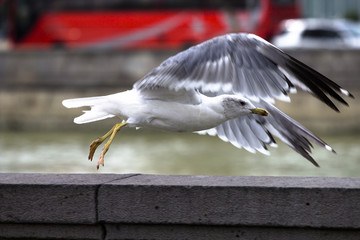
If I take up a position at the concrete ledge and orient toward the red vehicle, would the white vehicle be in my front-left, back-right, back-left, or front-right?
front-right

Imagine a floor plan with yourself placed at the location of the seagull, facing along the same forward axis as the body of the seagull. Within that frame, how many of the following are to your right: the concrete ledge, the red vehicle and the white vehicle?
1

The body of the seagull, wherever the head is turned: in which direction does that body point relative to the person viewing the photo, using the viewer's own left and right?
facing to the right of the viewer

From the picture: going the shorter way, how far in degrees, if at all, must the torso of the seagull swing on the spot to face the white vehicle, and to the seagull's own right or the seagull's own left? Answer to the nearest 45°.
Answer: approximately 90° to the seagull's own left

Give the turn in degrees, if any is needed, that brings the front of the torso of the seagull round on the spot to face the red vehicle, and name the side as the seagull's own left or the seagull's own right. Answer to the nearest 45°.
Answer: approximately 90° to the seagull's own left

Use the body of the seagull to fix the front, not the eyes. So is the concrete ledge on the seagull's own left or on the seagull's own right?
on the seagull's own right
